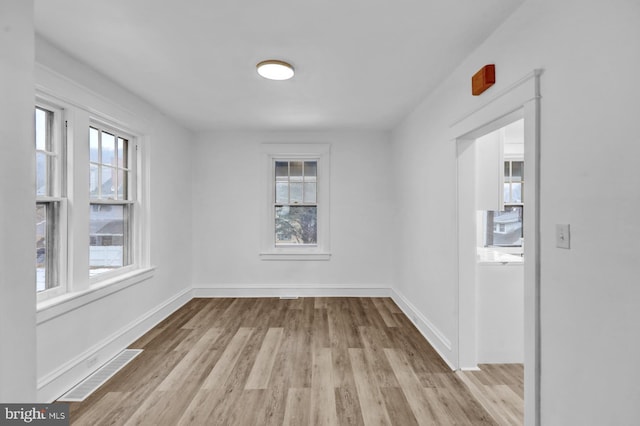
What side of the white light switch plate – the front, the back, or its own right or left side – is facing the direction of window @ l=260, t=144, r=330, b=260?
right

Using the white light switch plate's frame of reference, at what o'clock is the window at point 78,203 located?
The window is roughly at 1 o'clock from the white light switch plate.

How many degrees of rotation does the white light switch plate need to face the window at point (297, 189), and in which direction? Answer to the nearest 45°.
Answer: approximately 90° to its right

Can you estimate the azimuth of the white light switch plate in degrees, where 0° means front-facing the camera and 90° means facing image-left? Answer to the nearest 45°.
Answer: approximately 45°

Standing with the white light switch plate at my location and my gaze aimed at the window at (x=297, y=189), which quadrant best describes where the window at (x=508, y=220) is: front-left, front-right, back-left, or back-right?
front-right

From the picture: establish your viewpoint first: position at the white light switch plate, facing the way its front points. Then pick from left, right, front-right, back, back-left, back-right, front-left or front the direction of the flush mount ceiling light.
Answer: front-right

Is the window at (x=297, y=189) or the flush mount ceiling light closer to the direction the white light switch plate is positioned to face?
the flush mount ceiling light

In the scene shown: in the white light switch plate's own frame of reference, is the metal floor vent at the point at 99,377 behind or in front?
in front

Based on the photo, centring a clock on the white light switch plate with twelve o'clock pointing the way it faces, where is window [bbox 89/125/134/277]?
The window is roughly at 1 o'clock from the white light switch plate.
